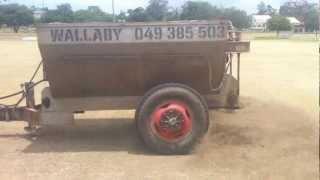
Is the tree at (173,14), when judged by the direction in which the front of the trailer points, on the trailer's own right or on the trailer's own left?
on the trailer's own right

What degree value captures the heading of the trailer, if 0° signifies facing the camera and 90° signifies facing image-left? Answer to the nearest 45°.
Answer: approximately 90°

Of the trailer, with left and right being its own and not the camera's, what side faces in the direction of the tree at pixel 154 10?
right

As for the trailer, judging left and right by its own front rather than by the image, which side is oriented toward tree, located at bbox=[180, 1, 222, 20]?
right

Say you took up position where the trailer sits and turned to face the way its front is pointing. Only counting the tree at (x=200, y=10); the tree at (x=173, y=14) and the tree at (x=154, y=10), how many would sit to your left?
0
